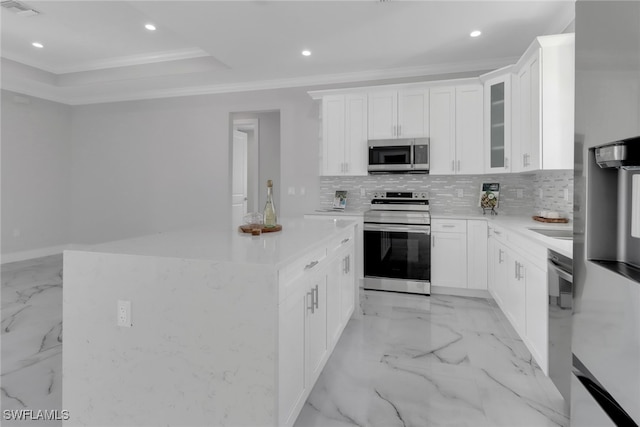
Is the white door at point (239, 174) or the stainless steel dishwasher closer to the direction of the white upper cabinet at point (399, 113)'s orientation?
the stainless steel dishwasher

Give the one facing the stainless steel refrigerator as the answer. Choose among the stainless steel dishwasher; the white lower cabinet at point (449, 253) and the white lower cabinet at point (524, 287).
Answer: the white lower cabinet at point (449, 253)

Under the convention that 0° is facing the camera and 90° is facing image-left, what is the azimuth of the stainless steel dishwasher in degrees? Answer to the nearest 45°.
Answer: approximately 90°

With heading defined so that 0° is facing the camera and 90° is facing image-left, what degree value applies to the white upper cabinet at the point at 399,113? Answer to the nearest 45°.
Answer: approximately 0°

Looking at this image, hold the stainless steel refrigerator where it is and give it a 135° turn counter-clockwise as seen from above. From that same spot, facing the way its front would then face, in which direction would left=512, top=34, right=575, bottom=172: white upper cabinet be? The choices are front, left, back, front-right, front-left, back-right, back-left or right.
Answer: left

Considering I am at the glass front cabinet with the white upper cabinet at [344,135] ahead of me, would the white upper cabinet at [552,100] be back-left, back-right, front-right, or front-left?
back-left

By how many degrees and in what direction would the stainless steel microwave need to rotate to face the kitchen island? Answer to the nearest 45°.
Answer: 0° — it already faces it

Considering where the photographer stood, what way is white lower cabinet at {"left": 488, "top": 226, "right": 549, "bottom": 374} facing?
facing to the left of the viewer

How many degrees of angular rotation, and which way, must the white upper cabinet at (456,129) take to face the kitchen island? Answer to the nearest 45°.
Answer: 0° — it already faces it
